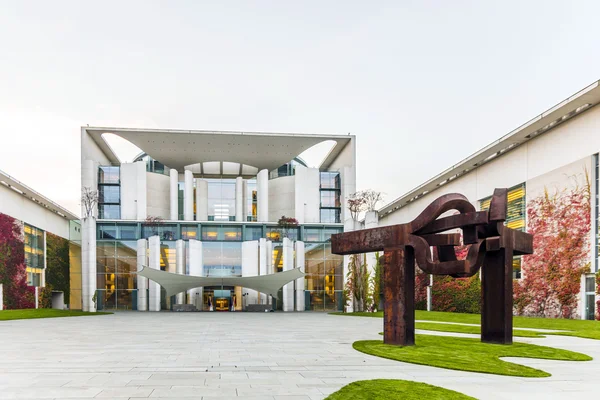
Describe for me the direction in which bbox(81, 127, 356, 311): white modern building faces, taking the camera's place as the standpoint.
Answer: facing the viewer

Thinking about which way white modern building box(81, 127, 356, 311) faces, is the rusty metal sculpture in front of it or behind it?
in front

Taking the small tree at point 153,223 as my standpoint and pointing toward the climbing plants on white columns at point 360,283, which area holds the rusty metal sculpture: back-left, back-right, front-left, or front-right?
front-right

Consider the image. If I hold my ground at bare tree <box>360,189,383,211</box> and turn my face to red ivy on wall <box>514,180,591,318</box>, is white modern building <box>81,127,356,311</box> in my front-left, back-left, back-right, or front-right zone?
back-right

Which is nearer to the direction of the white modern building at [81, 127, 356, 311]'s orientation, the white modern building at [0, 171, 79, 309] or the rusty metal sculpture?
the rusty metal sculpture

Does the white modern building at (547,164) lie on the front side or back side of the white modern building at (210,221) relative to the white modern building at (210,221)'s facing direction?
on the front side

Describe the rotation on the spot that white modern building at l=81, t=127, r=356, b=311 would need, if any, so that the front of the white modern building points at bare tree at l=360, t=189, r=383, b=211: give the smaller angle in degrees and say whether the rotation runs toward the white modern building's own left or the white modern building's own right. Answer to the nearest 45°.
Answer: approximately 45° to the white modern building's own left

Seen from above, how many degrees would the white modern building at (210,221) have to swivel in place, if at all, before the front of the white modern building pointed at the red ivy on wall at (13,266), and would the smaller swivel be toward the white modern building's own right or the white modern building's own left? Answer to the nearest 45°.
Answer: approximately 45° to the white modern building's own right

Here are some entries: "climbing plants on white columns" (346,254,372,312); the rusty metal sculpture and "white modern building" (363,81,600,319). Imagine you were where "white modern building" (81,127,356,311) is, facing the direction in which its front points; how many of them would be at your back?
0

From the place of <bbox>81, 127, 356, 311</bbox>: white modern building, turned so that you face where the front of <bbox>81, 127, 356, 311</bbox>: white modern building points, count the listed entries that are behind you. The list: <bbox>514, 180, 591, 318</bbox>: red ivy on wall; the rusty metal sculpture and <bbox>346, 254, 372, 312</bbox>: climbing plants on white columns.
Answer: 0
